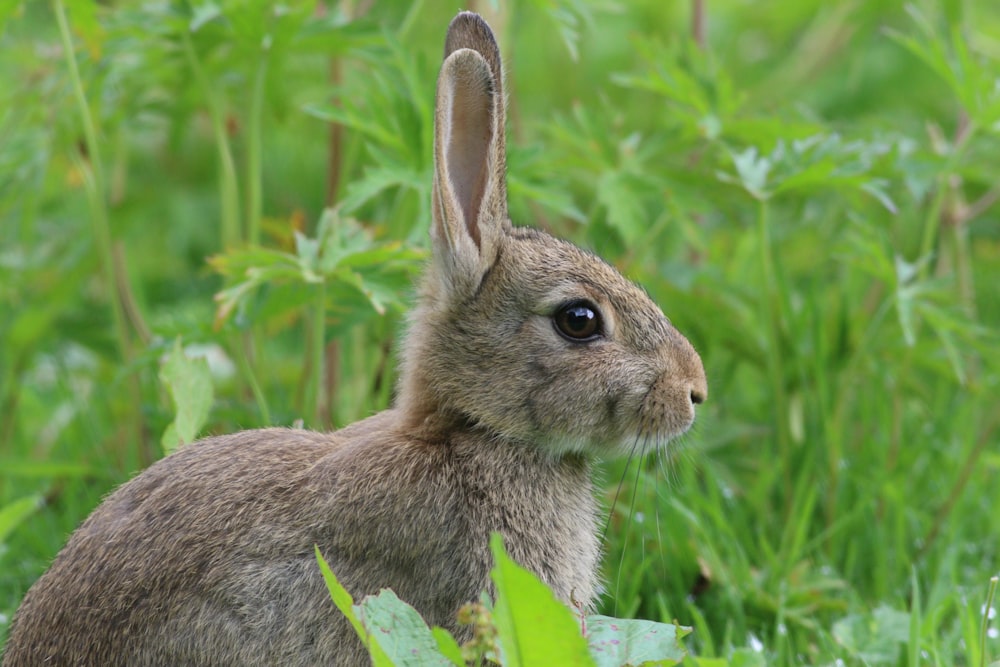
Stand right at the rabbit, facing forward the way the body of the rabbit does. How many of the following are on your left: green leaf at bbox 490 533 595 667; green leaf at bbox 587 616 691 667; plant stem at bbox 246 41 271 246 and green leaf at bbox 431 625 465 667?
1

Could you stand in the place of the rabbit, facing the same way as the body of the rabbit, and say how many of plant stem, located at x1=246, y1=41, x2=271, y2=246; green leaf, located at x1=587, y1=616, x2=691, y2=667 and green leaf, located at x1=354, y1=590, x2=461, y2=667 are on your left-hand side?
1

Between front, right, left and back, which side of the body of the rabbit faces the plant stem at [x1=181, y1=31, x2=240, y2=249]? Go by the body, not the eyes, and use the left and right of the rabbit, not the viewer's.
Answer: left

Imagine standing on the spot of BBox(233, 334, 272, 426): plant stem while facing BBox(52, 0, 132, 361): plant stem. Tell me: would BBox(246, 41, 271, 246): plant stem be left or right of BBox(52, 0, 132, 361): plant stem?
right

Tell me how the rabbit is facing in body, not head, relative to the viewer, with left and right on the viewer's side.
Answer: facing to the right of the viewer

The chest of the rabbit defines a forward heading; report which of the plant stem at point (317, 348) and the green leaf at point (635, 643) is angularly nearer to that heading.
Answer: the green leaf

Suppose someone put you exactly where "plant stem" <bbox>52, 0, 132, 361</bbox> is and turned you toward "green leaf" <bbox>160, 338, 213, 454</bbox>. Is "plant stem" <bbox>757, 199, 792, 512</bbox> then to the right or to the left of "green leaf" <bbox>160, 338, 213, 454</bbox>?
left

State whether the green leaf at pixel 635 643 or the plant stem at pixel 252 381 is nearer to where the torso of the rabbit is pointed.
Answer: the green leaf

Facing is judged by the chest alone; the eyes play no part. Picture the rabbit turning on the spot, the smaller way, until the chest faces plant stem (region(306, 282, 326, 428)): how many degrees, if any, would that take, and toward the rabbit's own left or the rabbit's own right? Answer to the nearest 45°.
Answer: approximately 90° to the rabbit's own left

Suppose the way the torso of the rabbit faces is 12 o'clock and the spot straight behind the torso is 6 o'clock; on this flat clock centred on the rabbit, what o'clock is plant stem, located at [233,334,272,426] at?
The plant stem is roughly at 8 o'clock from the rabbit.

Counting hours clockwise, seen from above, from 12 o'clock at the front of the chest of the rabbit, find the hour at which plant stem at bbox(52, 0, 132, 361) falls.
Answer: The plant stem is roughly at 8 o'clock from the rabbit.

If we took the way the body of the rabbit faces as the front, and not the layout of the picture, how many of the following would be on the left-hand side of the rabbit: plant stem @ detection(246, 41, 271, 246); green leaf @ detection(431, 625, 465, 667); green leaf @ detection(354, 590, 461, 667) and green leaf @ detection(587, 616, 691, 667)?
1

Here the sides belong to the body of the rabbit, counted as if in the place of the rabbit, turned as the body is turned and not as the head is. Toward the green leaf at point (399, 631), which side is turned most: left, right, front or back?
right

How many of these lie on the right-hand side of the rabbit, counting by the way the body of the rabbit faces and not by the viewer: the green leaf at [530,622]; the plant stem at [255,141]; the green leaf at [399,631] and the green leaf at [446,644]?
3

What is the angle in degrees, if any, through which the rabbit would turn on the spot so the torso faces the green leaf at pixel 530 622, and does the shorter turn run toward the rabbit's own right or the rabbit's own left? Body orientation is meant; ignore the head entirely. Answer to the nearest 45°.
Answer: approximately 90° to the rabbit's own right
